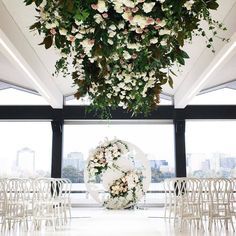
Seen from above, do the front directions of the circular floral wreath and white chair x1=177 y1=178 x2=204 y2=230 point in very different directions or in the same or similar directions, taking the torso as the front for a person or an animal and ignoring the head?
very different directions

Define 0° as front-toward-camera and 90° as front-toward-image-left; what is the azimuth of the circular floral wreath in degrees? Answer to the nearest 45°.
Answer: approximately 0°

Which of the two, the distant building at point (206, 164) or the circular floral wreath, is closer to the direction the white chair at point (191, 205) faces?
the distant building

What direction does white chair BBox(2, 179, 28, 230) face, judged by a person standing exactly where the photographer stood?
facing away from the viewer

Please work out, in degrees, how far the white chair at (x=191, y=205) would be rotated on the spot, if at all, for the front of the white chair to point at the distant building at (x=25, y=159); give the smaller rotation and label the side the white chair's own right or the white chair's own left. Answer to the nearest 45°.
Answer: approximately 45° to the white chair's own left

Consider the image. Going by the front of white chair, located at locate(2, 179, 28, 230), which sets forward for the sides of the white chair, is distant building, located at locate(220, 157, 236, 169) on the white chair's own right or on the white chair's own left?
on the white chair's own right

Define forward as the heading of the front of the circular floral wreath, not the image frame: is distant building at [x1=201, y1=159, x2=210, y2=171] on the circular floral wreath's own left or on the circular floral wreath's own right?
on the circular floral wreath's own left

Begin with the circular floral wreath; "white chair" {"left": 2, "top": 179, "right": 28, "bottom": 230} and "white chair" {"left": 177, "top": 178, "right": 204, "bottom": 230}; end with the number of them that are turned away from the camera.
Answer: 2

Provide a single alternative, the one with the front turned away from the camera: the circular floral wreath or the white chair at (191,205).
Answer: the white chair

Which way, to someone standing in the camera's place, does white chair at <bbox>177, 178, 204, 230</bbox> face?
facing away from the viewer

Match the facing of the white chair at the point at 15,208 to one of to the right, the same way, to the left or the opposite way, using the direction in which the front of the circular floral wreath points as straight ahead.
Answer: the opposite way

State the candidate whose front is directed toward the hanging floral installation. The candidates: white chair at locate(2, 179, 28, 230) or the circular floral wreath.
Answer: the circular floral wreath

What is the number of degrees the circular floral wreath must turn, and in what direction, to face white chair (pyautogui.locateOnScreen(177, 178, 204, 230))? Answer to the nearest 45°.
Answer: approximately 45° to its left
